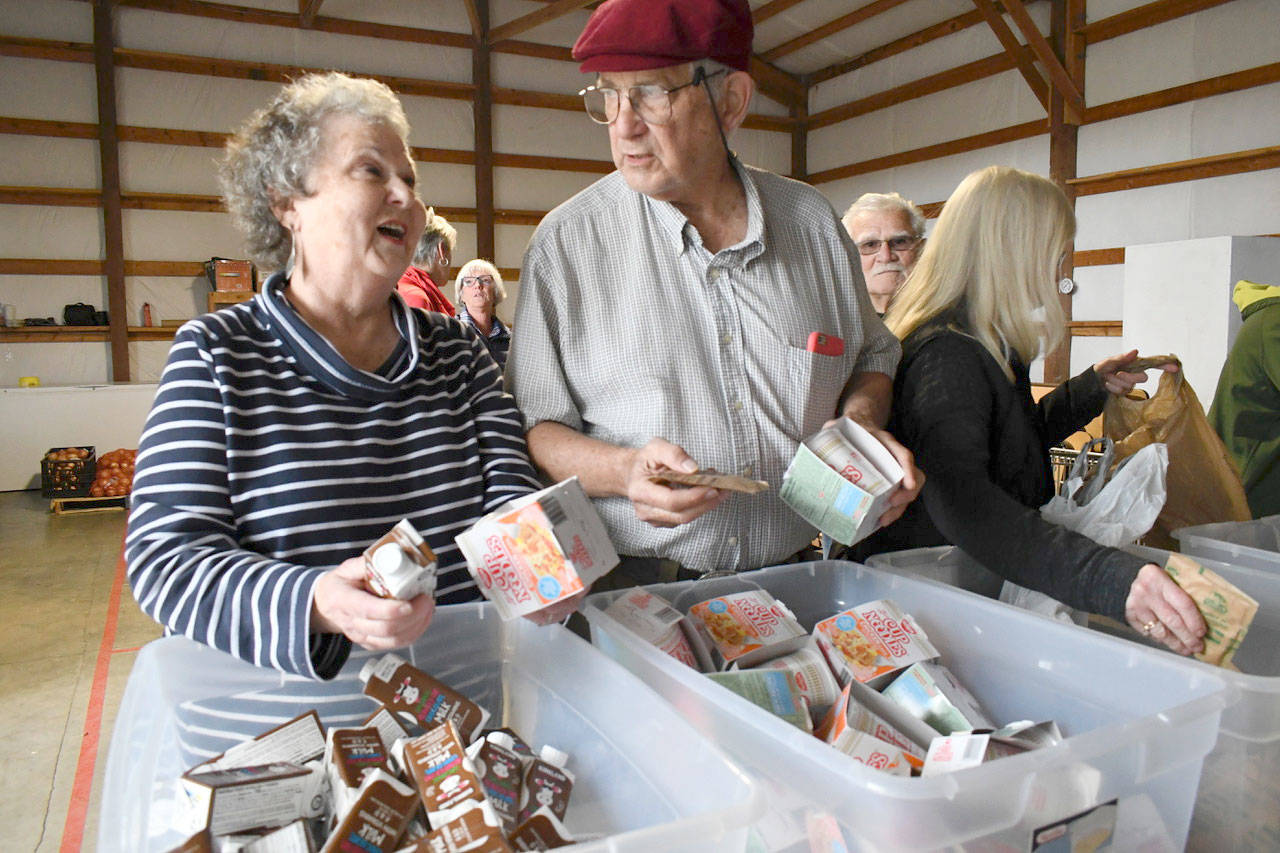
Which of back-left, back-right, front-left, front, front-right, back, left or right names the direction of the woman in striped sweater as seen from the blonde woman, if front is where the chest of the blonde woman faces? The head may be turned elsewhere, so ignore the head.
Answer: back-right

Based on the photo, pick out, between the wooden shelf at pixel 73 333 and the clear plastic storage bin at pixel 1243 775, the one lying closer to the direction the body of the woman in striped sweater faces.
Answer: the clear plastic storage bin

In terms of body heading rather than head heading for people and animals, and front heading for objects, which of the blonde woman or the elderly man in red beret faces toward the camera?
the elderly man in red beret

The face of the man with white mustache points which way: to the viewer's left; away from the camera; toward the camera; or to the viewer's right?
toward the camera

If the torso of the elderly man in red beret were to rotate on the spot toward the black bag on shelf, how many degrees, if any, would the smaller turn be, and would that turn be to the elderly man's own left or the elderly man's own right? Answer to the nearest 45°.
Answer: approximately 135° to the elderly man's own right

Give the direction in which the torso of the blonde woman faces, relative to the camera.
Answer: to the viewer's right

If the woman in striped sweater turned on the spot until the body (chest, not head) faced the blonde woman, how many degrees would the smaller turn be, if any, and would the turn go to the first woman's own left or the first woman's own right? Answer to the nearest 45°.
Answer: approximately 45° to the first woman's own left

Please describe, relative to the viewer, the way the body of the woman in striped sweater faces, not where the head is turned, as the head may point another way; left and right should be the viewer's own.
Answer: facing the viewer and to the right of the viewer

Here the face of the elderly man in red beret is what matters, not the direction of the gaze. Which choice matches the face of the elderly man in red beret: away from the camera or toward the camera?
toward the camera

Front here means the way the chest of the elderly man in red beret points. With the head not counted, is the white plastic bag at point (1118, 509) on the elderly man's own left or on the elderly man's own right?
on the elderly man's own left

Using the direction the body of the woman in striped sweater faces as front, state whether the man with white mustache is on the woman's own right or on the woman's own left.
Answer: on the woman's own left

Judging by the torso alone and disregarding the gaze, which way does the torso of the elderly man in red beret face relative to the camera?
toward the camera

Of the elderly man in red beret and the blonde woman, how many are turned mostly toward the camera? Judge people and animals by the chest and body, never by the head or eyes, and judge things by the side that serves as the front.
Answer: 1
